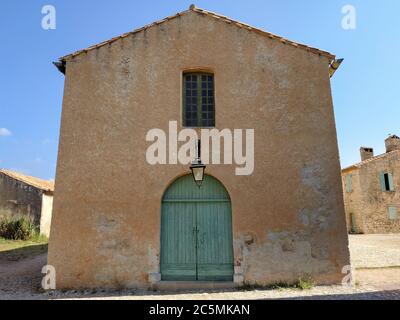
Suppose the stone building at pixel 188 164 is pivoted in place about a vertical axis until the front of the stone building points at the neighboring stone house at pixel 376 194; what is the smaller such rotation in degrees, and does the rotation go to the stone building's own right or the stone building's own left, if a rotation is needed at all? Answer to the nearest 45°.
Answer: approximately 135° to the stone building's own left

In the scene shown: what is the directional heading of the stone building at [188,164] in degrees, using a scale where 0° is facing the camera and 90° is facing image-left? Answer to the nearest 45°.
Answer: approximately 0°

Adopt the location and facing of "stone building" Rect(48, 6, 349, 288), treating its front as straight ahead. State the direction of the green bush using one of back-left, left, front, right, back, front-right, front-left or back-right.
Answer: back-right

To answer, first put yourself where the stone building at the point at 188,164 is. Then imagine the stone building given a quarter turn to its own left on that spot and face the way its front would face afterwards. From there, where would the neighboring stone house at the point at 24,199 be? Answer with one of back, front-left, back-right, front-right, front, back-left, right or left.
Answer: back-left
